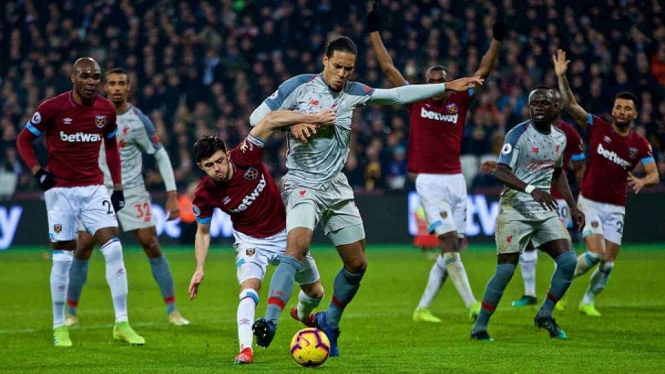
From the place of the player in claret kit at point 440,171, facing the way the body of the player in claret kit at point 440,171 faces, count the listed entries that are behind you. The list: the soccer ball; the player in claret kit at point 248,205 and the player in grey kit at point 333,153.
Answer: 0

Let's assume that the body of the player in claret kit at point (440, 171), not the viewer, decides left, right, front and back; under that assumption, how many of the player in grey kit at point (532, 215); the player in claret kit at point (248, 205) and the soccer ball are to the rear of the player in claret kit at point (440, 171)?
0

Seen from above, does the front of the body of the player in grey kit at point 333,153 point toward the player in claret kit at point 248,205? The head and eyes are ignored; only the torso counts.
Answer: no

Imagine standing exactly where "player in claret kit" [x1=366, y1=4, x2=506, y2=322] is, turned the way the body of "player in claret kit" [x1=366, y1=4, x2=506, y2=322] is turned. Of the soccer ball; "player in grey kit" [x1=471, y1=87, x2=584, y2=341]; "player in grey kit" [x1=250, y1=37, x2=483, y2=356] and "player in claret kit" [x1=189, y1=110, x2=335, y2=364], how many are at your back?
0

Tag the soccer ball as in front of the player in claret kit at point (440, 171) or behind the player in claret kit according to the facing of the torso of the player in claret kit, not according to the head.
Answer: in front

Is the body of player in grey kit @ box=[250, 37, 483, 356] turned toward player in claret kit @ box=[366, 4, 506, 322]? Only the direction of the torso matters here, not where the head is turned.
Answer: no

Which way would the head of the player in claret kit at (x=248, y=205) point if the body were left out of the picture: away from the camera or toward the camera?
toward the camera

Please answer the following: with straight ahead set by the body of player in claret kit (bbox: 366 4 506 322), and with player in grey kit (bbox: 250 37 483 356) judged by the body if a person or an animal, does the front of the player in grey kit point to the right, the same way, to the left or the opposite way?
the same way

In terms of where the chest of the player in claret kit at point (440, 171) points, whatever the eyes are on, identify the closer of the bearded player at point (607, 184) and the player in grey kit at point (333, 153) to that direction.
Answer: the player in grey kit

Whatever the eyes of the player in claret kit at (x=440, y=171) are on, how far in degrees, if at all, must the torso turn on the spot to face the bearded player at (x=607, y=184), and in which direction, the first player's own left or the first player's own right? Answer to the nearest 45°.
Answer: approximately 90° to the first player's own left

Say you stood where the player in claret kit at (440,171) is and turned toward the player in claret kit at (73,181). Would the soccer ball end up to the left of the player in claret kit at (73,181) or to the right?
left

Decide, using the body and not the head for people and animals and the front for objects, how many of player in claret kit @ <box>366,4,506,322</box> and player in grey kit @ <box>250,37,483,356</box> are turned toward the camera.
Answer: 2

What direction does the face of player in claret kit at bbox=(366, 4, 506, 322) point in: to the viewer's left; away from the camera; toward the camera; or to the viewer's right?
toward the camera

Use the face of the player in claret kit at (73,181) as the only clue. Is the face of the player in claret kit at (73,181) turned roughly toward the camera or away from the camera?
toward the camera

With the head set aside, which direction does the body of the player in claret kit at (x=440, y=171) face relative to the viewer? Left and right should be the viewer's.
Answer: facing the viewer

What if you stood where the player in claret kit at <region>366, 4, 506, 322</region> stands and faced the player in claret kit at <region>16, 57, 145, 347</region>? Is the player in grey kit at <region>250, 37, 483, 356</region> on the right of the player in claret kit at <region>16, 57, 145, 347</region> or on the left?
left
